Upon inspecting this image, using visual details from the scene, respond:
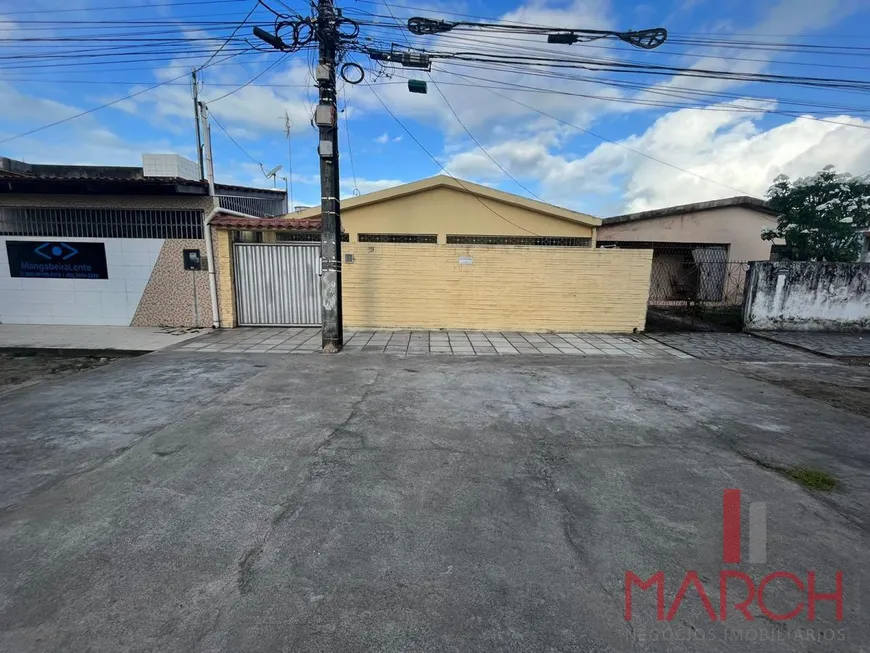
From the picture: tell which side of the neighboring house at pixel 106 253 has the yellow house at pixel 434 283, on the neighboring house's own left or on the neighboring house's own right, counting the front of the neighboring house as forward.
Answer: on the neighboring house's own left

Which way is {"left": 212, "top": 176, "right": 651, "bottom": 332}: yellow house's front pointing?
toward the camera

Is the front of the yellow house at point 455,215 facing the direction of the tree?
no

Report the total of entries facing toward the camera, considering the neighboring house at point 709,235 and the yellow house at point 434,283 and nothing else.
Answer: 2

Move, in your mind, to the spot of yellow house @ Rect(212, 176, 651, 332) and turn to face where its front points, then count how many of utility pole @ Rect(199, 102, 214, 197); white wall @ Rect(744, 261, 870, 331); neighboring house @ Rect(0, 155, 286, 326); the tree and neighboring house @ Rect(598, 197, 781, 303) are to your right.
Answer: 2

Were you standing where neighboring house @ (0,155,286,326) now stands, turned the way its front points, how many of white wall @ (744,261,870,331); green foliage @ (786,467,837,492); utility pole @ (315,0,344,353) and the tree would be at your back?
0

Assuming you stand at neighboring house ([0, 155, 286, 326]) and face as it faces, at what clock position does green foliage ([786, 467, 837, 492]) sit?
The green foliage is roughly at 11 o'clock from the neighboring house.

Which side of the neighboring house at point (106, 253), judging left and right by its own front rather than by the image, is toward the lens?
front

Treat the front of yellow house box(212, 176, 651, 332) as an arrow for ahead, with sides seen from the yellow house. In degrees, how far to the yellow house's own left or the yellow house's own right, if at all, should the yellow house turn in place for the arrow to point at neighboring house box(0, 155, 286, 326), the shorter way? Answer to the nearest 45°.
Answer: approximately 90° to the yellow house's own right

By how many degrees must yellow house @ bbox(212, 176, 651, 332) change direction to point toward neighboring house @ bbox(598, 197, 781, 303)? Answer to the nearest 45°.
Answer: approximately 135° to its left

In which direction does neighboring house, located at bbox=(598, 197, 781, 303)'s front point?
toward the camera

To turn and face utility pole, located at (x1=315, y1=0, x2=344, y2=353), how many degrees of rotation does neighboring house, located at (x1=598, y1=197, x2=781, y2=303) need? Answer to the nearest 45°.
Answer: approximately 45° to its right

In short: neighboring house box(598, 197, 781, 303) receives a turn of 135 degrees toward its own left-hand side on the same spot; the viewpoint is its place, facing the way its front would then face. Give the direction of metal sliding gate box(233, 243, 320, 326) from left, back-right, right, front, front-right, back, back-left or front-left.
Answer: back

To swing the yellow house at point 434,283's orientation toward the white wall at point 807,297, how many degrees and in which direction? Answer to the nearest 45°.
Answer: approximately 90° to its left

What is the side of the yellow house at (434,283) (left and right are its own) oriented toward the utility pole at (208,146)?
right

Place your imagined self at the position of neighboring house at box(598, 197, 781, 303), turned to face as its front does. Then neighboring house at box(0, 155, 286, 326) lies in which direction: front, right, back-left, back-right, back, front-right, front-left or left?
front-right
